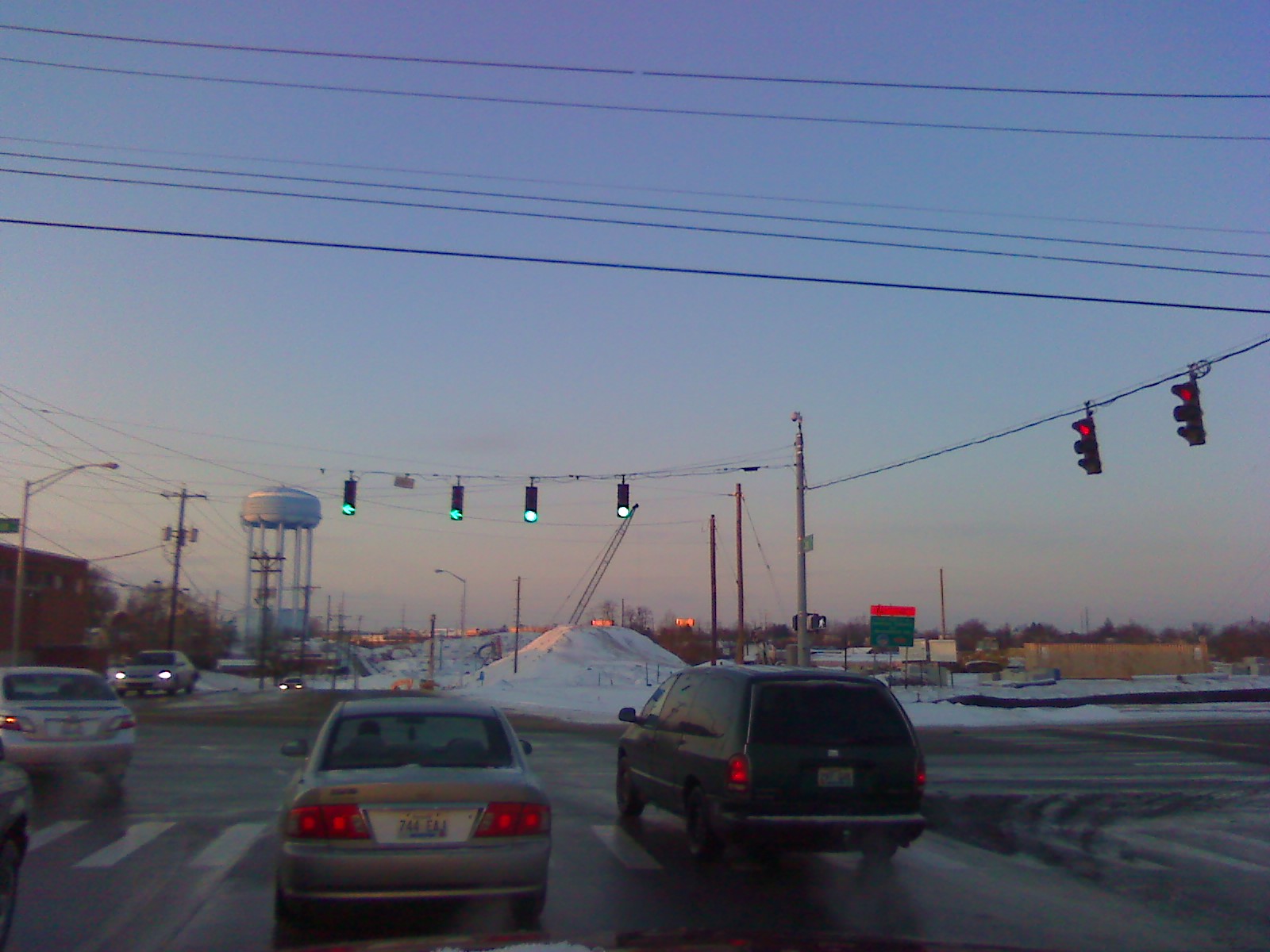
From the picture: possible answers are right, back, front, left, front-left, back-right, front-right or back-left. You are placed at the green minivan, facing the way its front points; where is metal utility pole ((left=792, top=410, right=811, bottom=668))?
front-right

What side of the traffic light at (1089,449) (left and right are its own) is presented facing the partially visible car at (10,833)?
front

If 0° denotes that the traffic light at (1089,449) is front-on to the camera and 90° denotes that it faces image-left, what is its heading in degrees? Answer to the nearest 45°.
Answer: approximately 45°

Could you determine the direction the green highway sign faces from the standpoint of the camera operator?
facing the viewer

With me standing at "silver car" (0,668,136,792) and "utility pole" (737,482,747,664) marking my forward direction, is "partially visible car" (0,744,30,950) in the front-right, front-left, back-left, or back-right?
back-right

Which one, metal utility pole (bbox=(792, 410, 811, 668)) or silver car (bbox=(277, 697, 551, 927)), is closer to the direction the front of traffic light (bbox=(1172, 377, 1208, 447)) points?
the silver car

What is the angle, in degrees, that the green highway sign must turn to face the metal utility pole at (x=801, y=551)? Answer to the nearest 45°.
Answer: approximately 45° to its right

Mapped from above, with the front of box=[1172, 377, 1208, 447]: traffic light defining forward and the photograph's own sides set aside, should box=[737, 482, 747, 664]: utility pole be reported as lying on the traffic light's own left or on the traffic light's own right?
on the traffic light's own right

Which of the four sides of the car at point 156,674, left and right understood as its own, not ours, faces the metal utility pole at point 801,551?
left

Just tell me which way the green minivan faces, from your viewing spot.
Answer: facing away from the viewer and to the left of the viewer

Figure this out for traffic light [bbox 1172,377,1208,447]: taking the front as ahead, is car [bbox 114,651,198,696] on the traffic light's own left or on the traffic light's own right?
on the traffic light's own right

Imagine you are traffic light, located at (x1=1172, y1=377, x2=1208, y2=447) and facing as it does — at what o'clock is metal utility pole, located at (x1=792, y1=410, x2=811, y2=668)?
The metal utility pole is roughly at 3 o'clock from the traffic light.

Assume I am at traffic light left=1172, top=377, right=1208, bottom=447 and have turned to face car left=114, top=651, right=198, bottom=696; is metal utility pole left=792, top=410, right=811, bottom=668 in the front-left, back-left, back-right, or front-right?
front-right

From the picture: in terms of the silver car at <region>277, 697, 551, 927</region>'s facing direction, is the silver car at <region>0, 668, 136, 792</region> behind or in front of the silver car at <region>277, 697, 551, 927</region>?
in front

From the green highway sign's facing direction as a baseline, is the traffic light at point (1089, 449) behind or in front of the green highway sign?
in front

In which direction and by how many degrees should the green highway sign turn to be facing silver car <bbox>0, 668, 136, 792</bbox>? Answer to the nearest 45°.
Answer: approximately 45° to its right

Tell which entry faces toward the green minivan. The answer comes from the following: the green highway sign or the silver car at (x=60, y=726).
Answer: the green highway sign

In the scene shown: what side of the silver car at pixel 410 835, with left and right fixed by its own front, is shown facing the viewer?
back

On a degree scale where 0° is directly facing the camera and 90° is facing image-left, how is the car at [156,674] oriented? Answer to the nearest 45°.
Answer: approximately 45°
